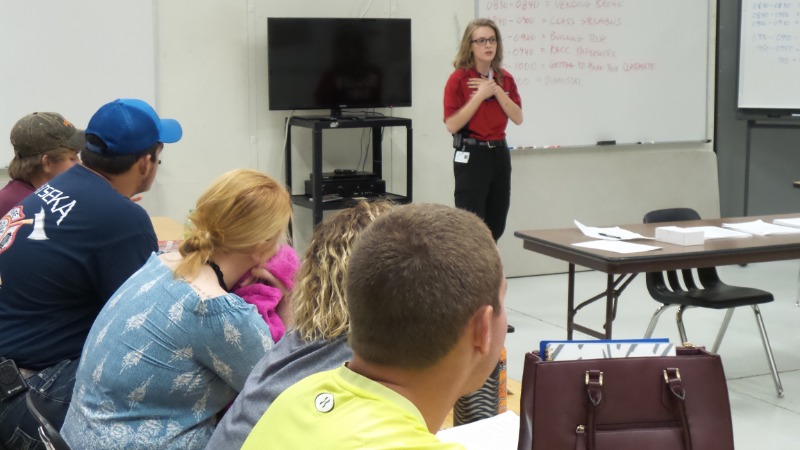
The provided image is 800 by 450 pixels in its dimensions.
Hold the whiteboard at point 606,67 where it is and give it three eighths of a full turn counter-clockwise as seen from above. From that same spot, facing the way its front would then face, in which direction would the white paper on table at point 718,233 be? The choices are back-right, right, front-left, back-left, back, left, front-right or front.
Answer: back-right

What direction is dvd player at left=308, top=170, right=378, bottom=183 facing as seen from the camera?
toward the camera

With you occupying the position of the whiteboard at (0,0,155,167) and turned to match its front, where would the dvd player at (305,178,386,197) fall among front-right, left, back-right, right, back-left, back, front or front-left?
left

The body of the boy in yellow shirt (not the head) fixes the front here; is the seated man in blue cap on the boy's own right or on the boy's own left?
on the boy's own left

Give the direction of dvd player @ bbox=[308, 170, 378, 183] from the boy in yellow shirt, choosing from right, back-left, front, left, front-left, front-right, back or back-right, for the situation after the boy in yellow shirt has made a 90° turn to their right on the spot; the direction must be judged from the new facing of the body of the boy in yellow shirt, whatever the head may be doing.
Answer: back-left

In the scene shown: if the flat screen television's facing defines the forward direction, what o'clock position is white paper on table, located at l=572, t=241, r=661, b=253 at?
The white paper on table is roughly at 11 o'clock from the flat screen television.

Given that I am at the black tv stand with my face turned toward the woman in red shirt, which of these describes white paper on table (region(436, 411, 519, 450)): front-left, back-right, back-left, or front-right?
front-right

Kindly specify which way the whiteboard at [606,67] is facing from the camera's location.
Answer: facing the viewer

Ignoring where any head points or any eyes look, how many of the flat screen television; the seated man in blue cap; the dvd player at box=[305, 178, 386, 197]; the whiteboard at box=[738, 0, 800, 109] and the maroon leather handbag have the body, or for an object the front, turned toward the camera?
4

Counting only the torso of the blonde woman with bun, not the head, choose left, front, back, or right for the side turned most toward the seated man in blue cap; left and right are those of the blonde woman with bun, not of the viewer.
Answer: left

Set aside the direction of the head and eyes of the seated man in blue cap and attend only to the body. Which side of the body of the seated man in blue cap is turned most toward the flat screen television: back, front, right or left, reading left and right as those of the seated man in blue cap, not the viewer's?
front

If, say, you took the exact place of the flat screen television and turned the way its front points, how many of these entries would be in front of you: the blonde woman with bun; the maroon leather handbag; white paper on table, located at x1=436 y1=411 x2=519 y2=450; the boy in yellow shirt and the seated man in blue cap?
5

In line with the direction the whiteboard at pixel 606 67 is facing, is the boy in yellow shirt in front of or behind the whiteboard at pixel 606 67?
in front

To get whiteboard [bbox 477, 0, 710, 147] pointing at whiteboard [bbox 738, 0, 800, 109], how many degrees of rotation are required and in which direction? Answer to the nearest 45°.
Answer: approximately 90° to its left

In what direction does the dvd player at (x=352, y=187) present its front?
toward the camera

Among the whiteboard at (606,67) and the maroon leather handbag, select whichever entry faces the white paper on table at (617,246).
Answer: the whiteboard

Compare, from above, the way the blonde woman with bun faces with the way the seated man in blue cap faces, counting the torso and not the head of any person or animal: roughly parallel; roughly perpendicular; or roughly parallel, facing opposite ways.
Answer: roughly parallel

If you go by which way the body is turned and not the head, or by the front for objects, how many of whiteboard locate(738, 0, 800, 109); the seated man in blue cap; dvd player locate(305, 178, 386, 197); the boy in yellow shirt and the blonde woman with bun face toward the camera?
2

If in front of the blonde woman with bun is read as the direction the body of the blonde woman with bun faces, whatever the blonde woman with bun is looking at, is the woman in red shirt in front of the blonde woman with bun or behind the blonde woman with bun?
in front
